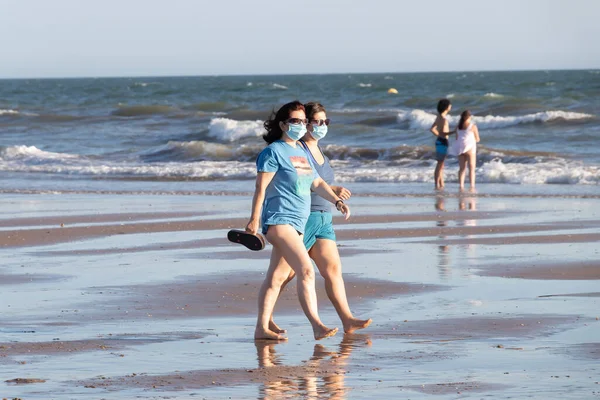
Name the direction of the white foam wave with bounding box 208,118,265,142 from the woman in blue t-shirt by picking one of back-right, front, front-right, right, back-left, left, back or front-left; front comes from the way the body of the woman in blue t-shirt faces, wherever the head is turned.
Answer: back-left

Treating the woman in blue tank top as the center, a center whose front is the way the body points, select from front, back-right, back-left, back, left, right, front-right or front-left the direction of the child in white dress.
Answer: back-left

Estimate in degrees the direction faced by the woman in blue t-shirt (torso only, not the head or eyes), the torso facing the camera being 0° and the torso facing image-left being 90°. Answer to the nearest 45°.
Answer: approximately 315°

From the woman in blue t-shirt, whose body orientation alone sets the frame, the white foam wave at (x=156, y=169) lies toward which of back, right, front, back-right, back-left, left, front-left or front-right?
back-left

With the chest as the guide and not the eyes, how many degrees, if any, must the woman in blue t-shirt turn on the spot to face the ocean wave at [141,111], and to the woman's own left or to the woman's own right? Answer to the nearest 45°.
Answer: approximately 135° to the woman's own left

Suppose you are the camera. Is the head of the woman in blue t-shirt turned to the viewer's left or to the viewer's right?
to the viewer's right

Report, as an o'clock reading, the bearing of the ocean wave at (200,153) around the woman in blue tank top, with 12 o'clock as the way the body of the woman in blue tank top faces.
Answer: The ocean wave is roughly at 7 o'clock from the woman in blue tank top.
